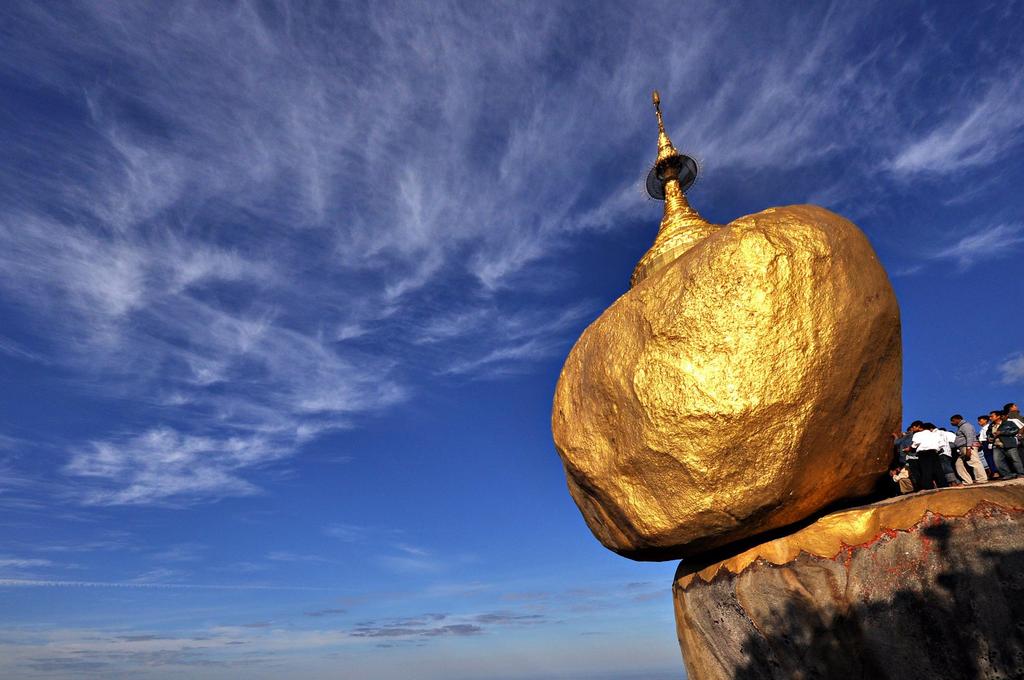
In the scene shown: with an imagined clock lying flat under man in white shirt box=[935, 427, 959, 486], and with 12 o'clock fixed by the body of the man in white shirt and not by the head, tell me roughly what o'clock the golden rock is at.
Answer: The golden rock is roughly at 10 o'clock from the man in white shirt.

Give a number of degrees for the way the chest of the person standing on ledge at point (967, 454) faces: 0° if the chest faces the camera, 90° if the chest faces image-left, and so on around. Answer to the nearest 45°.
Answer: approximately 90°
